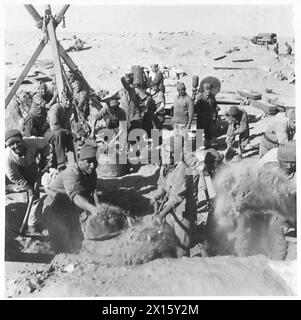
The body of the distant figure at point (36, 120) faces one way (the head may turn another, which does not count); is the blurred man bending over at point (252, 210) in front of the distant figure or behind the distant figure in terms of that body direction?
in front

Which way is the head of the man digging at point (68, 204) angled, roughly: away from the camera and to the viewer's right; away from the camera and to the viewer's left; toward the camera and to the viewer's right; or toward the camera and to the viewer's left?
toward the camera and to the viewer's right

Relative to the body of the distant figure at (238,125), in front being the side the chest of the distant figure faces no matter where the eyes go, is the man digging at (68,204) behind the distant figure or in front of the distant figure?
in front
